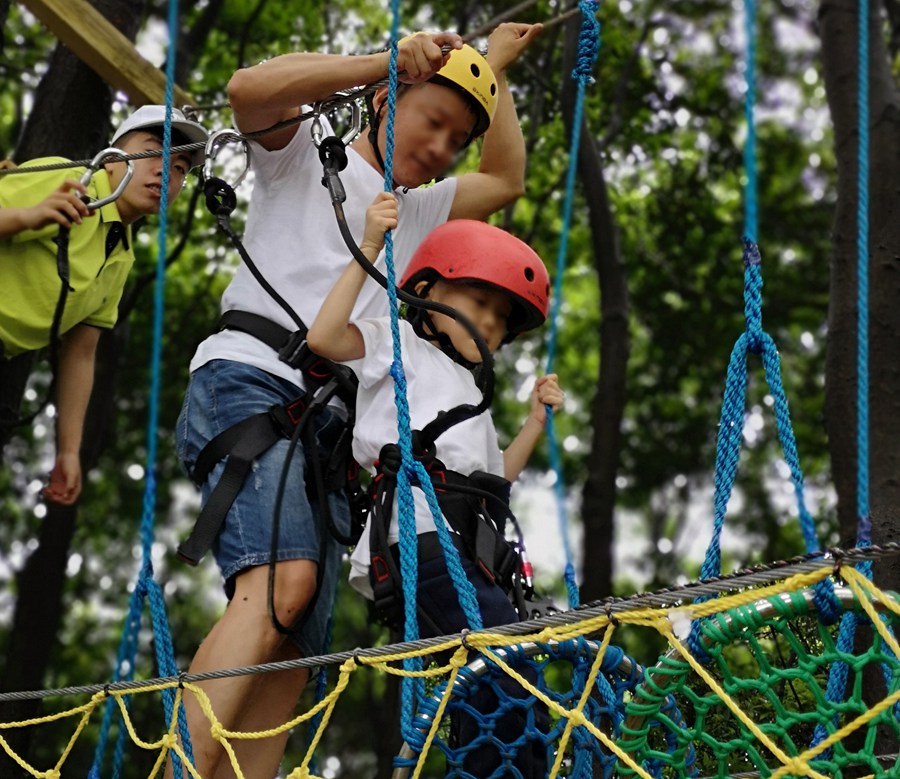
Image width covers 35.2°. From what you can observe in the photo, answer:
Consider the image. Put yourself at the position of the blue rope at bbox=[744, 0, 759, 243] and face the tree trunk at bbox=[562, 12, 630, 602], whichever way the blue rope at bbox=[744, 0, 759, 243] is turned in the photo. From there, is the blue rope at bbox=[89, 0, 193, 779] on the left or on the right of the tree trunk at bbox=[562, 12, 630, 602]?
left

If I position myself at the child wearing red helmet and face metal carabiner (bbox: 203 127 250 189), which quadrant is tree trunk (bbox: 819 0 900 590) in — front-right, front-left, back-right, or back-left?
back-right

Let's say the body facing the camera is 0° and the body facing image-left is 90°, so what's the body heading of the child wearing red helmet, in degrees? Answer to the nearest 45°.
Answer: approximately 315°
